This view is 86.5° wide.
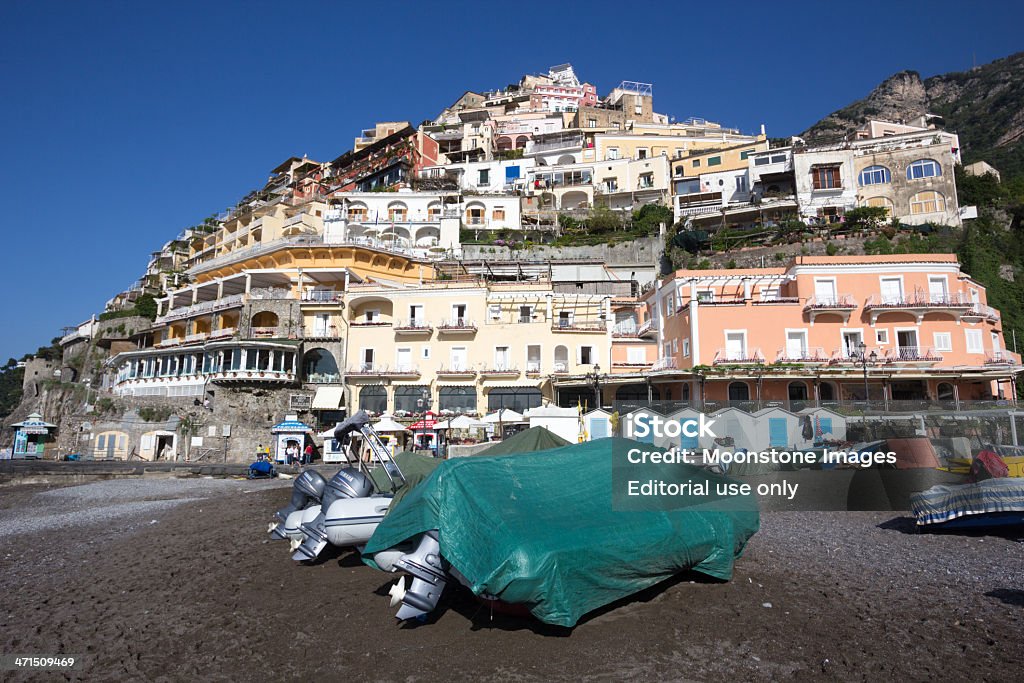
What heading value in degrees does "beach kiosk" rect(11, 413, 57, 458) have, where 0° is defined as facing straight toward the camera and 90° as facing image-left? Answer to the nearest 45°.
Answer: approximately 0°

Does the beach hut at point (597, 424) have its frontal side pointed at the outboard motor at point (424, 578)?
yes

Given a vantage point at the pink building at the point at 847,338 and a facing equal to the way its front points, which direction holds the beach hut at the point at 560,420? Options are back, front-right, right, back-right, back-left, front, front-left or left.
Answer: front-right

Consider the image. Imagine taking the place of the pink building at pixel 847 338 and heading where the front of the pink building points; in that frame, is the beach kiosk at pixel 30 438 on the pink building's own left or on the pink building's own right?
on the pink building's own right

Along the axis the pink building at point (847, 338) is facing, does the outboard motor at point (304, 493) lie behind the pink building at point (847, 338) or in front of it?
in front

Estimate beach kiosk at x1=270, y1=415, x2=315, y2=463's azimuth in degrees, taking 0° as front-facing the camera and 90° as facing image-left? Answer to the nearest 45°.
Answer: approximately 0°

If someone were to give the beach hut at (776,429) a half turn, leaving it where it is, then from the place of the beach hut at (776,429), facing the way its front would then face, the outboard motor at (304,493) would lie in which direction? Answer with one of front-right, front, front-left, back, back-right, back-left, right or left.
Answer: back-left

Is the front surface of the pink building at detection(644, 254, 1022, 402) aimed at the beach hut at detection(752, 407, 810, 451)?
yes
